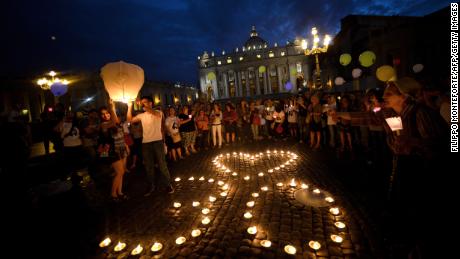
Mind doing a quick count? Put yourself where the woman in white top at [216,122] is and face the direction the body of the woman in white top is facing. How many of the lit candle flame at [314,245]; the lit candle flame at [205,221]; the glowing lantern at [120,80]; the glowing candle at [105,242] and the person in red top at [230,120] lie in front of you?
4

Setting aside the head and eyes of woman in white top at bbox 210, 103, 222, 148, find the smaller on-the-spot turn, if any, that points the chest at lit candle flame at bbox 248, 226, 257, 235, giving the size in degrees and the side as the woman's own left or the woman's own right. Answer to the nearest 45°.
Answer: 0° — they already face it

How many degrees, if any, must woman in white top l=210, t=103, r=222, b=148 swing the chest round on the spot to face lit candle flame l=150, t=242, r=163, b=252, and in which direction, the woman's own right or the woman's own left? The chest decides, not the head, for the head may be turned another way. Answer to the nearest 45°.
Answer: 0° — they already face it

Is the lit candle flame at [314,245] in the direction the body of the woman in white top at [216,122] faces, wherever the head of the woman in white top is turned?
yes

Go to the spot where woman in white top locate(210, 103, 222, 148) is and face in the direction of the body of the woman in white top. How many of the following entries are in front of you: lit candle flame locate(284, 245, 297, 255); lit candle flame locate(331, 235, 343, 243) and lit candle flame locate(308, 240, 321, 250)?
3

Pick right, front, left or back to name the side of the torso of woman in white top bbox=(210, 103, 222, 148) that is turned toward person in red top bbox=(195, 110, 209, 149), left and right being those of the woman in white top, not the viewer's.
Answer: right

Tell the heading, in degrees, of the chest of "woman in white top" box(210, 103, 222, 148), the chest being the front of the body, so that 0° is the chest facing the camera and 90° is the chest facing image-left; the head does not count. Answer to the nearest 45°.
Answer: approximately 0°

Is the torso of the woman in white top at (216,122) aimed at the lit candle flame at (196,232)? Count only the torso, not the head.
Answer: yes

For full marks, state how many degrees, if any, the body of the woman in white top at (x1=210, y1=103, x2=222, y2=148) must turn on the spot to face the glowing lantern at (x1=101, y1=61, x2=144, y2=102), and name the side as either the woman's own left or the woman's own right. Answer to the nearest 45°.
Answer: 0° — they already face it

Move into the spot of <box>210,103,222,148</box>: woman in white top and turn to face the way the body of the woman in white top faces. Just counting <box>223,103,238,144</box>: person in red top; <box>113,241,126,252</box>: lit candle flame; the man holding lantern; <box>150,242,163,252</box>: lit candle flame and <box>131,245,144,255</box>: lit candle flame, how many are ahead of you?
4
